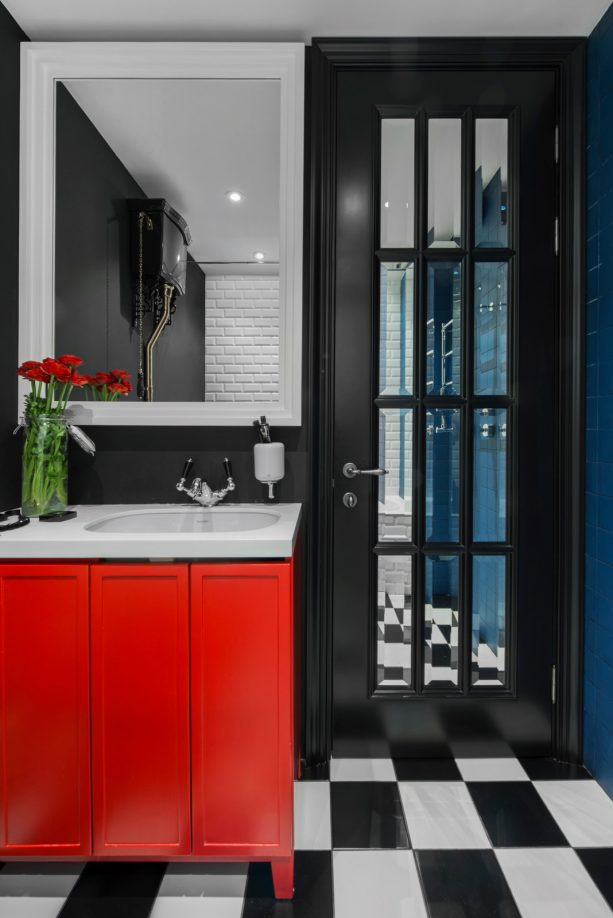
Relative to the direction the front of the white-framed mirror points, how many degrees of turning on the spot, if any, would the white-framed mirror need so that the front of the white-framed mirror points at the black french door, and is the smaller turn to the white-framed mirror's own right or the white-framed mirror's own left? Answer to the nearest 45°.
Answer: approximately 90° to the white-framed mirror's own left

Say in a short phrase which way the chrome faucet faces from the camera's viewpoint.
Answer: facing the viewer

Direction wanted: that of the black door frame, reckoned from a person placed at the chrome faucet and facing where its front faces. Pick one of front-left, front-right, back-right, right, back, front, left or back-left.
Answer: left

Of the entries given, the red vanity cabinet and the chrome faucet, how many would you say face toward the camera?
2

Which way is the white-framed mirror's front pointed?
toward the camera

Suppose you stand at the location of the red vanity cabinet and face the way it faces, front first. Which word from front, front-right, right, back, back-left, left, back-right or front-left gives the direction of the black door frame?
left

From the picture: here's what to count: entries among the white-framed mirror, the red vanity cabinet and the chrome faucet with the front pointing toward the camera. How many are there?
3

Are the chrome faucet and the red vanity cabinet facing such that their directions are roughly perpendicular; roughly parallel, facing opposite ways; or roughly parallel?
roughly parallel
